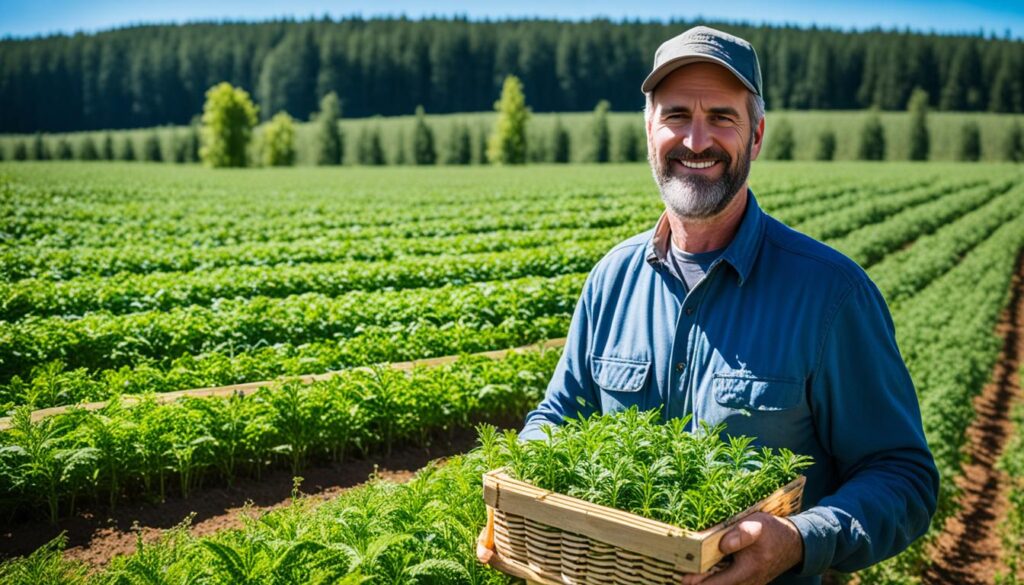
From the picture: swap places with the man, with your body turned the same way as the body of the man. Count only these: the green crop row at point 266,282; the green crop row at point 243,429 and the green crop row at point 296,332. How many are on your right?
3

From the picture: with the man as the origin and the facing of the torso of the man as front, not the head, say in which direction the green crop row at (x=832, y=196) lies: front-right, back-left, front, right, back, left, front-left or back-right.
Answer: back-right

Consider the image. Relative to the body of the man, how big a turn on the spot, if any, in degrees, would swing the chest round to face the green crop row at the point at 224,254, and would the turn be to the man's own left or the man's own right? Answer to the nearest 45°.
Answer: approximately 90° to the man's own right

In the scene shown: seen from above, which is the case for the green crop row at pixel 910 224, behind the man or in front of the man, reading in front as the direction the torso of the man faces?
behind

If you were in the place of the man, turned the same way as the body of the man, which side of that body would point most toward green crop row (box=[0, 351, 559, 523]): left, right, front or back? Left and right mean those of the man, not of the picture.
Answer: right

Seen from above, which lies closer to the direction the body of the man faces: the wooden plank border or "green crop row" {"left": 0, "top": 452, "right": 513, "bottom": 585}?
the green crop row

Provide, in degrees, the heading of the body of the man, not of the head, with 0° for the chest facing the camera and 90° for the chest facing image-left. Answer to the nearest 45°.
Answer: approximately 45°

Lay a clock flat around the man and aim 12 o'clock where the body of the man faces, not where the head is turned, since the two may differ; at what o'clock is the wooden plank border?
The wooden plank border is roughly at 3 o'clock from the man.

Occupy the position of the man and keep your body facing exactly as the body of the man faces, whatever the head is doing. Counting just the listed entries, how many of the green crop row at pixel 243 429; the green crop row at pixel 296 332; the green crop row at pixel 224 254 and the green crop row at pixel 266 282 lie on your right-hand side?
4
